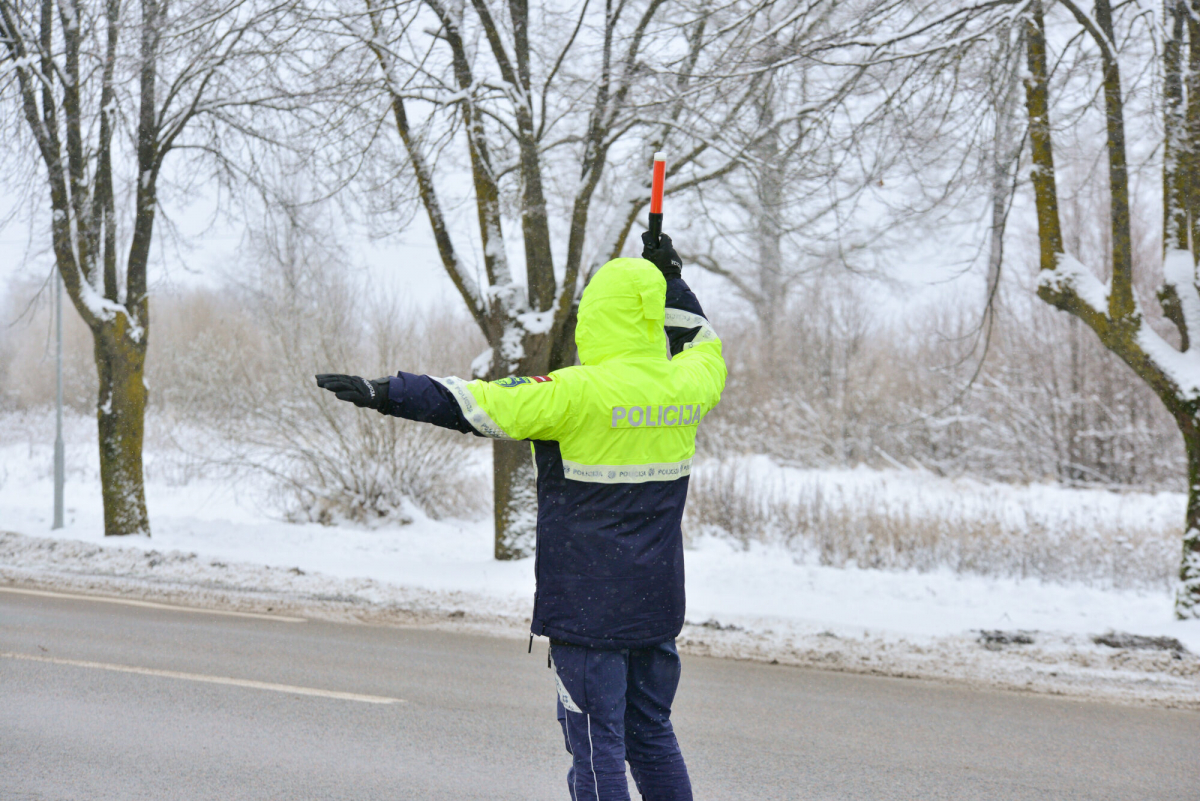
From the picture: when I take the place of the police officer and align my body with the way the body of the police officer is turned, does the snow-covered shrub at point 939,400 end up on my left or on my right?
on my right

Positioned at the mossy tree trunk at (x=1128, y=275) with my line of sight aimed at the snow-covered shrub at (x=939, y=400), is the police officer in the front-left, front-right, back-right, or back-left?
back-left

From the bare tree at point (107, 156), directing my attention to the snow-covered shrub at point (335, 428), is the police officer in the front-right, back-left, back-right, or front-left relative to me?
back-right

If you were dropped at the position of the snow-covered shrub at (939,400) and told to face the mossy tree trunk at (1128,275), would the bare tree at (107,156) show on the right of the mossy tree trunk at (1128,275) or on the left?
right

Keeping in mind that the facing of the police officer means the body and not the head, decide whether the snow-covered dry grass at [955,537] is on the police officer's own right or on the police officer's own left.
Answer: on the police officer's own right

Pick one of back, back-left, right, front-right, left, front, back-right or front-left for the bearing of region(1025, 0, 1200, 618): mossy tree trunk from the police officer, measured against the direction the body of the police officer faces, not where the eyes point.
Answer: right

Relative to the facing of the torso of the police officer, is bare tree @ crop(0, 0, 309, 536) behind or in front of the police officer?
in front

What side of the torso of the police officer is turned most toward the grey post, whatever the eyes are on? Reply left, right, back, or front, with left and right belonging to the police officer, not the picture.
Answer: front

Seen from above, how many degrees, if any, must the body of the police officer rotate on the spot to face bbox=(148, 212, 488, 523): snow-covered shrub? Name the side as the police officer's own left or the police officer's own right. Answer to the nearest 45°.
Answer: approximately 45° to the police officer's own right

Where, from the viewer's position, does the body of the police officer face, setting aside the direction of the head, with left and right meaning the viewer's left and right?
facing away from the viewer and to the left of the viewer

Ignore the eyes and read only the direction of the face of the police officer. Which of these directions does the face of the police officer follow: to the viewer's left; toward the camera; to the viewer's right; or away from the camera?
away from the camera
